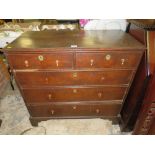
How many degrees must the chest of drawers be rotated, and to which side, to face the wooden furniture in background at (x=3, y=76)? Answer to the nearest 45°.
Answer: approximately 135° to its right

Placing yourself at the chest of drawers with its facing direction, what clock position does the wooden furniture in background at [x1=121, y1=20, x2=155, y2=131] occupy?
The wooden furniture in background is roughly at 9 o'clock from the chest of drawers.

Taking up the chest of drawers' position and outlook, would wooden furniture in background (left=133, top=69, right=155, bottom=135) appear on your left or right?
on your left

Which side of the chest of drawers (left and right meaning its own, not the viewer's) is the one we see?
front
